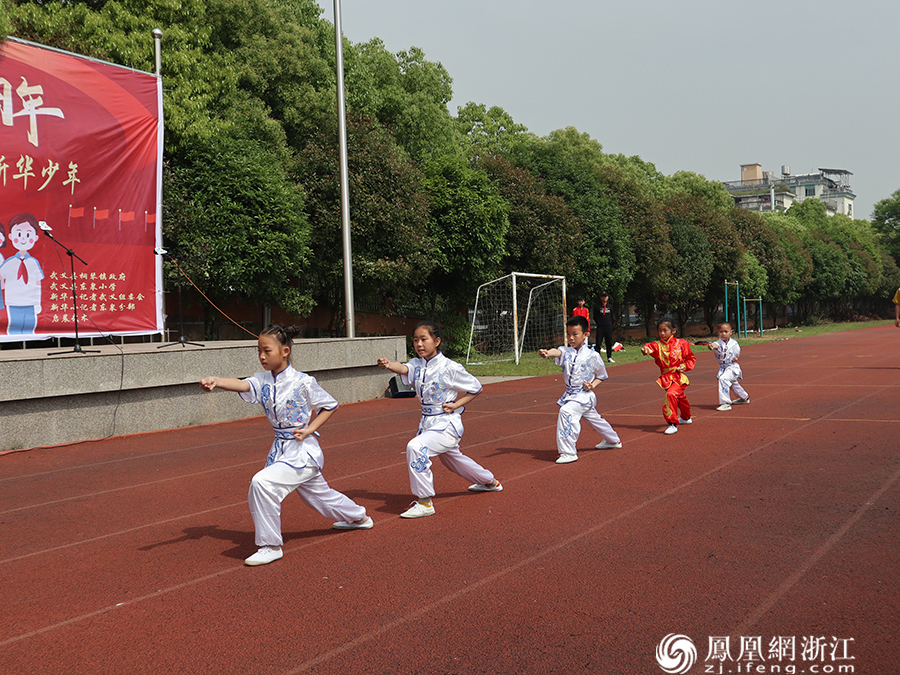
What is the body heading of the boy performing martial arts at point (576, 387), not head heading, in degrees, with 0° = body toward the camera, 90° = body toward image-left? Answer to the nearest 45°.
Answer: approximately 45°

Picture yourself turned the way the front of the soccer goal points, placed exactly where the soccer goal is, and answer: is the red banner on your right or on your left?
on your right

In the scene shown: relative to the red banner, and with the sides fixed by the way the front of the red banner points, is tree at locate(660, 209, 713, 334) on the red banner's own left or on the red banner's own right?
on the red banner's own left

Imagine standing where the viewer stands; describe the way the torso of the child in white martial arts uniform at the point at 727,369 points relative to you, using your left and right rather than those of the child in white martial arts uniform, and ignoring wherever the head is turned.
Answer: facing the viewer and to the left of the viewer

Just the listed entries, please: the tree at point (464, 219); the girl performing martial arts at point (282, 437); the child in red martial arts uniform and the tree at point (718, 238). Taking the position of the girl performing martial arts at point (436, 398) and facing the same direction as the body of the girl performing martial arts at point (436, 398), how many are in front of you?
1

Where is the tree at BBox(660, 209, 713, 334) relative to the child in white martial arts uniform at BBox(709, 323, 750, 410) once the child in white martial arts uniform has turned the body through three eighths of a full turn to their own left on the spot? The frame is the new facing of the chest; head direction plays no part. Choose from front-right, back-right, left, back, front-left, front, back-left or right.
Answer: left

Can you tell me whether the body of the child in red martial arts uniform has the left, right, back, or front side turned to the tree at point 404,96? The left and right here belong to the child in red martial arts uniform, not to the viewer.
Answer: right

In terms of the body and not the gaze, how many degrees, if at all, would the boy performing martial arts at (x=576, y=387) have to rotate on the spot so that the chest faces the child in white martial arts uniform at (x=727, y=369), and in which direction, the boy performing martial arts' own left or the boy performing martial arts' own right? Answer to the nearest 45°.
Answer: approximately 180°

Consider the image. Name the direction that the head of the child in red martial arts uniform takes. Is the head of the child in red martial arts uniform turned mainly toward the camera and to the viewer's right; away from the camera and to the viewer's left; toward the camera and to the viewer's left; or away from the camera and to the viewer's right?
toward the camera and to the viewer's left

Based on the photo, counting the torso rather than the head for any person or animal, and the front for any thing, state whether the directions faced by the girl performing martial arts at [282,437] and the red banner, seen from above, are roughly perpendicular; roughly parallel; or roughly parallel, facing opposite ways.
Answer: roughly perpendicular
